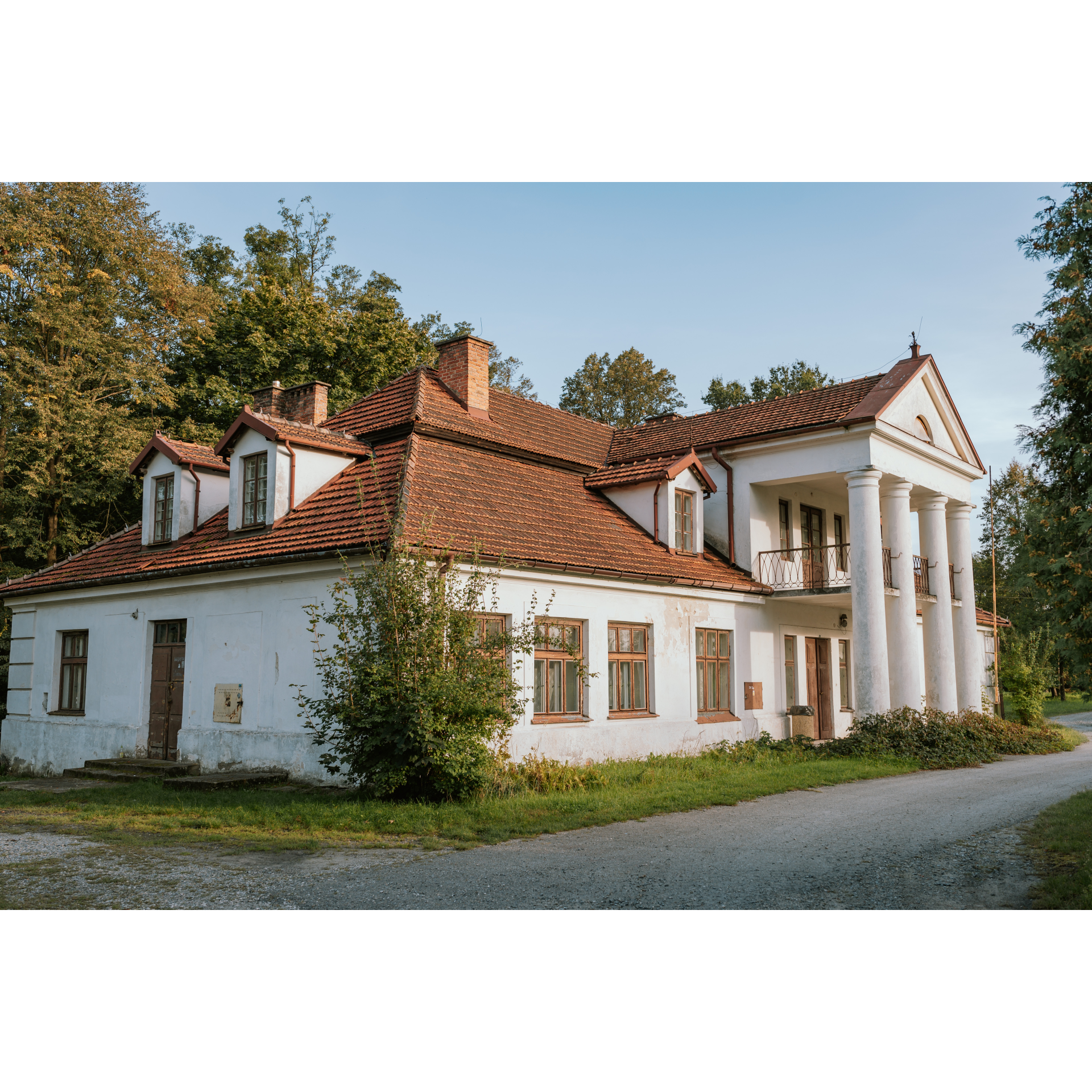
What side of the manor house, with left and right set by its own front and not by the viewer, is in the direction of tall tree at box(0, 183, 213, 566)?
back

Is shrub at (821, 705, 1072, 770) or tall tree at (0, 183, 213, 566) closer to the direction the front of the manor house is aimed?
the shrub

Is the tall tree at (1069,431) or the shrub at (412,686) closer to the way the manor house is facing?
the tall tree

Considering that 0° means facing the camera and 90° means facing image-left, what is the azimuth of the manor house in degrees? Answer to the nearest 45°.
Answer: approximately 315°
